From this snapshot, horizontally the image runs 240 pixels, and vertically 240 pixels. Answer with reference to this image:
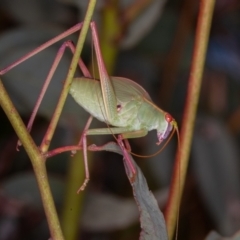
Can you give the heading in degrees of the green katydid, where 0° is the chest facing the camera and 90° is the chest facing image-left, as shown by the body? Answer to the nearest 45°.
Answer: approximately 270°
